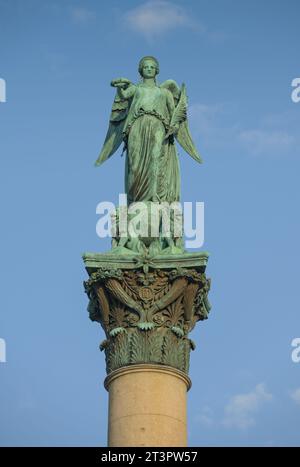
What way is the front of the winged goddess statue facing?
toward the camera
